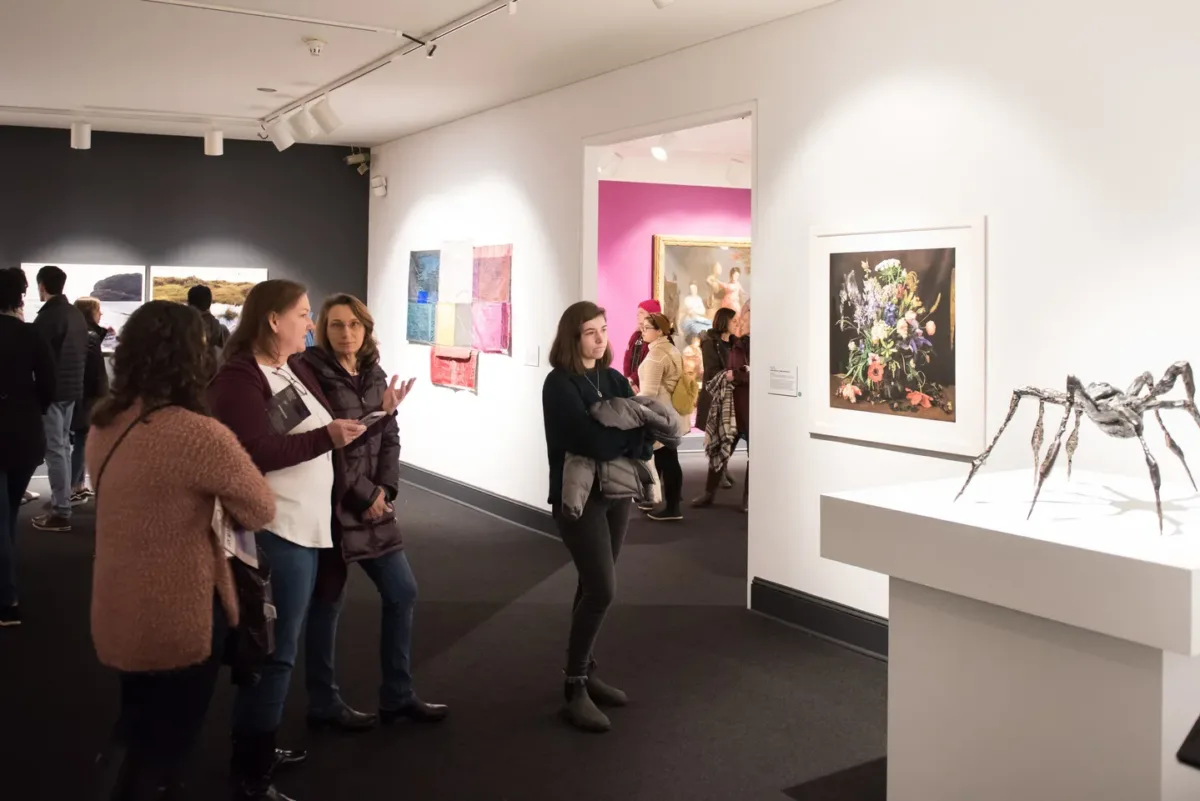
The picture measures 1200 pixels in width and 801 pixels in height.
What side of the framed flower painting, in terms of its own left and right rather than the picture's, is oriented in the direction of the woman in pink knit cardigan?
front

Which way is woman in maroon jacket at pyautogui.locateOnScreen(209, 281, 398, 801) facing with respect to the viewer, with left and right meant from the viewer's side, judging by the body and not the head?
facing to the right of the viewer

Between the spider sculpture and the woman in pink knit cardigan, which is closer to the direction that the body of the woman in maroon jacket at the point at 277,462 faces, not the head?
the spider sculpture

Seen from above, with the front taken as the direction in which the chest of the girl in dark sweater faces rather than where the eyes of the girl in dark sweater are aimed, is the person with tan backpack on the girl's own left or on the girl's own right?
on the girl's own left

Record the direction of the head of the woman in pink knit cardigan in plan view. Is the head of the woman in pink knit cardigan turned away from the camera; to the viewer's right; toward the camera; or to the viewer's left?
away from the camera

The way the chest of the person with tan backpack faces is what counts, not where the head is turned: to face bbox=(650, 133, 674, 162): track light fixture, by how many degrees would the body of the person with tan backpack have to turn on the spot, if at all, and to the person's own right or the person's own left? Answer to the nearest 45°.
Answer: approximately 90° to the person's own right

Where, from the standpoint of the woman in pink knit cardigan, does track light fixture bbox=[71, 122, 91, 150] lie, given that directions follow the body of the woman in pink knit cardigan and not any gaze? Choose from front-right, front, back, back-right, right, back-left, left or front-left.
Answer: front-left

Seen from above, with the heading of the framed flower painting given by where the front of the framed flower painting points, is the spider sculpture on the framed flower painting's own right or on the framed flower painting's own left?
on the framed flower painting's own left

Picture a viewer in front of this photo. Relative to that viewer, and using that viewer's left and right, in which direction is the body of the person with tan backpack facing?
facing to the left of the viewer

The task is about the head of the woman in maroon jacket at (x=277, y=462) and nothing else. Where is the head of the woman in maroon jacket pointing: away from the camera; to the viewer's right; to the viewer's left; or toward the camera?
to the viewer's right
